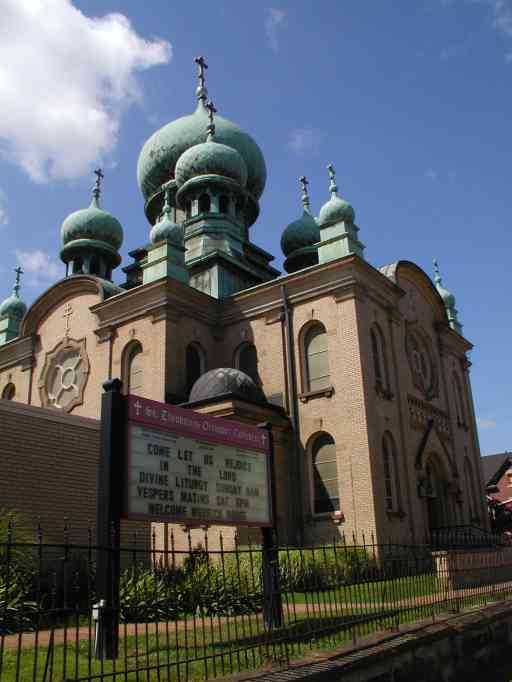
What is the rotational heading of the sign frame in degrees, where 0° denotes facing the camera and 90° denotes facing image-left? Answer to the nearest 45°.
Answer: approximately 315°

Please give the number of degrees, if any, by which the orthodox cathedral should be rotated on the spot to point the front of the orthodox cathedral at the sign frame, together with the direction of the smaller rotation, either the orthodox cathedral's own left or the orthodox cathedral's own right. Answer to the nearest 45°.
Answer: approximately 45° to the orthodox cathedral's own right

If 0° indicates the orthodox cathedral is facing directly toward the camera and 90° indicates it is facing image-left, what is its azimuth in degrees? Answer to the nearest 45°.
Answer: approximately 315°

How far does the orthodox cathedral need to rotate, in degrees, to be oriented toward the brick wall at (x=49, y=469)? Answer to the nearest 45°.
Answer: approximately 90° to its right

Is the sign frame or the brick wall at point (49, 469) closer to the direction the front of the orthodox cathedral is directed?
the sign frame

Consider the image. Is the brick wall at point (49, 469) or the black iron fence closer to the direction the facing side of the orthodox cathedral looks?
the black iron fence
